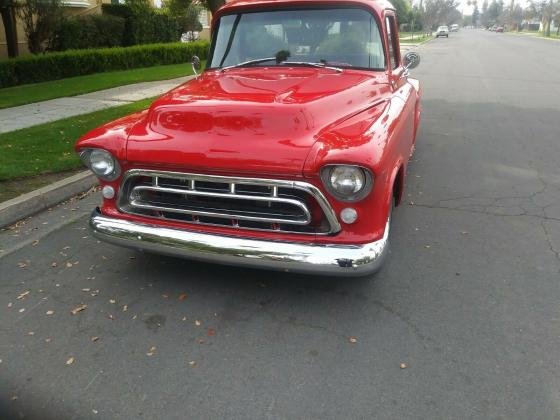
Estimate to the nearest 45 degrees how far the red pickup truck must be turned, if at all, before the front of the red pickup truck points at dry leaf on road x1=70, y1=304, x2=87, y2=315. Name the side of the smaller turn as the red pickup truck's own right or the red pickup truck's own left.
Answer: approximately 45° to the red pickup truck's own right

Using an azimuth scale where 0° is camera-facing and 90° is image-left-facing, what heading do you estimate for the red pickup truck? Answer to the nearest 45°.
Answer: approximately 45°

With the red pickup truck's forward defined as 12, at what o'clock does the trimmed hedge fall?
The trimmed hedge is roughly at 4 o'clock from the red pickup truck.

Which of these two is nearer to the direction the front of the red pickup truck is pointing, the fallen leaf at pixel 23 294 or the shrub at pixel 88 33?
the fallen leaf

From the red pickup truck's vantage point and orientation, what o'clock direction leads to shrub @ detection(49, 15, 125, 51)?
The shrub is roughly at 4 o'clock from the red pickup truck.

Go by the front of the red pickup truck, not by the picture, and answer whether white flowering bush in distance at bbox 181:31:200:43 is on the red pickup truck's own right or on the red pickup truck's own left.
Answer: on the red pickup truck's own right

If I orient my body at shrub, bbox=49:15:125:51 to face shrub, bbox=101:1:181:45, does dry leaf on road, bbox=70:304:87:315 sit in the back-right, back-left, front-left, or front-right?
back-right

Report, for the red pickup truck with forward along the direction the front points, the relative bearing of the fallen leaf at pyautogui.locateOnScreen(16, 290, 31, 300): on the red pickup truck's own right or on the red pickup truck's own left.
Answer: on the red pickup truck's own right

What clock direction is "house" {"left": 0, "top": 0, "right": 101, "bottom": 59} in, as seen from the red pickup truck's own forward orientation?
The house is roughly at 4 o'clock from the red pickup truck.

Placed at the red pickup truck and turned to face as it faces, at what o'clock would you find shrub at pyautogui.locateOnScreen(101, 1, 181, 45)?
The shrub is roughly at 4 o'clock from the red pickup truck.
